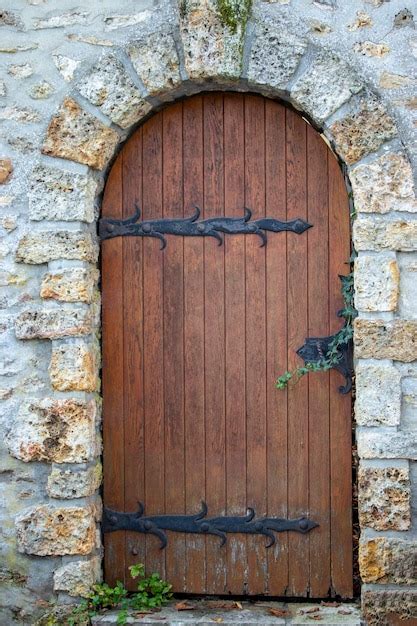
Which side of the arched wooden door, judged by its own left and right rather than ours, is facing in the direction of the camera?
front
